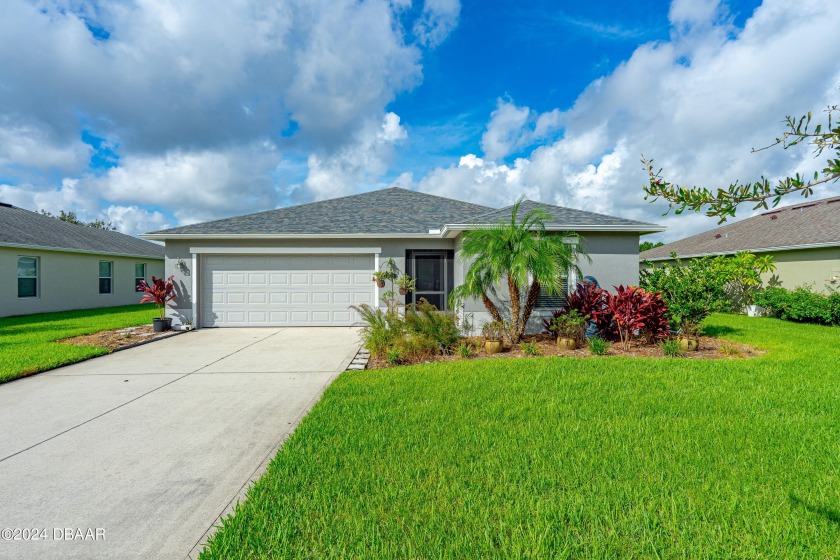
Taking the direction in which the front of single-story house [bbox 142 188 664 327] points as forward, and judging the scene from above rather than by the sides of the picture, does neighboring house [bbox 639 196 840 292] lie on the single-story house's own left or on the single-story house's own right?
on the single-story house's own left

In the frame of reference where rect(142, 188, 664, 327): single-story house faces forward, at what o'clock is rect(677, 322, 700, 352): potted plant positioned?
The potted plant is roughly at 10 o'clock from the single-story house.

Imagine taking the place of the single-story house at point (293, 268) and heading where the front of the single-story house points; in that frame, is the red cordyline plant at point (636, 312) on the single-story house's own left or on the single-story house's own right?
on the single-story house's own left

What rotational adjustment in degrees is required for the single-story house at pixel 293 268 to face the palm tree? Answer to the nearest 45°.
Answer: approximately 45° to its left

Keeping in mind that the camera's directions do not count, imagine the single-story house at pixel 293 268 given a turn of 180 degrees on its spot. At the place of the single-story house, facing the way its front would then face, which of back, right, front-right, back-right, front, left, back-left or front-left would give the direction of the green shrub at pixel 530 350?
back-right

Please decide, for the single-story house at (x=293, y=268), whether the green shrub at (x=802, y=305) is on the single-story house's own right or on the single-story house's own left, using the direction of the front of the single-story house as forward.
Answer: on the single-story house's own left

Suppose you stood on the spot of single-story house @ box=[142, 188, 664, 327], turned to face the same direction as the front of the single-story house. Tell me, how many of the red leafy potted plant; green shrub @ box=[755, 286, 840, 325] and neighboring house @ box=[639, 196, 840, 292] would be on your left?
2

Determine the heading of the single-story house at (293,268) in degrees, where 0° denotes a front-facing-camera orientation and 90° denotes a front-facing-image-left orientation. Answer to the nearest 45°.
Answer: approximately 0°

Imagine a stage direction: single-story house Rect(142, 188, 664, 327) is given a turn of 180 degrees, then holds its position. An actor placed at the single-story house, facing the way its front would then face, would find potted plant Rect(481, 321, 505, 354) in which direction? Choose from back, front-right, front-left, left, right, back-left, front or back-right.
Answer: back-right

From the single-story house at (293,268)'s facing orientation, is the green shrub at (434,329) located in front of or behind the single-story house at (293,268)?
in front

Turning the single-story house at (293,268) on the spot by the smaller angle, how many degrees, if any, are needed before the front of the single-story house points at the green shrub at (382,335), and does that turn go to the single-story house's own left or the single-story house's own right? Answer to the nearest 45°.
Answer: approximately 45° to the single-story house's own left

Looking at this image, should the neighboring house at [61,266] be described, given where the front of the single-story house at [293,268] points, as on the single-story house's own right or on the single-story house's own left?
on the single-story house's own right

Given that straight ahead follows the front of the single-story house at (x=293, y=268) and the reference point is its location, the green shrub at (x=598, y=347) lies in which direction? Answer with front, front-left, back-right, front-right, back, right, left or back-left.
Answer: front-left

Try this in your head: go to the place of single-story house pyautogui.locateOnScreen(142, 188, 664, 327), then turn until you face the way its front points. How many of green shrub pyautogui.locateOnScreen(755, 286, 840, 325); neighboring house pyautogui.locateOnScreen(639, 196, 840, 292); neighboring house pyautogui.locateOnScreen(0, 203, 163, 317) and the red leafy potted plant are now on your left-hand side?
2
